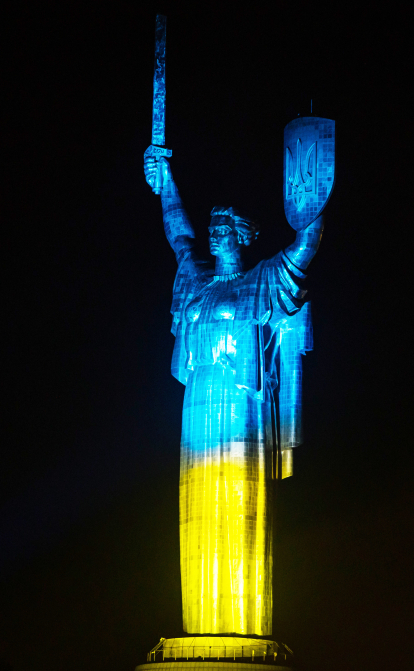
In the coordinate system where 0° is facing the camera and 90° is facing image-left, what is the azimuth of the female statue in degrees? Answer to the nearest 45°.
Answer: approximately 45°
